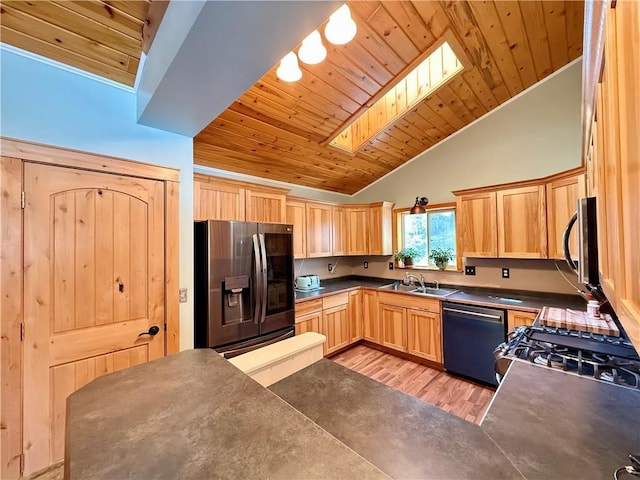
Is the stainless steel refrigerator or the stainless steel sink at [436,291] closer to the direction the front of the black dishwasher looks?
the stainless steel refrigerator

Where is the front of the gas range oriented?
to the viewer's left

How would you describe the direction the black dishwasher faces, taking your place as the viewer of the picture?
facing the viewer and to the left of the viewer

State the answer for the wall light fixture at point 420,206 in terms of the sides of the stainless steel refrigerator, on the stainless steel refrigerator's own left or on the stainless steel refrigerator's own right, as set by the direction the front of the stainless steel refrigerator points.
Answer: on the stainless steel refrigerator's own left

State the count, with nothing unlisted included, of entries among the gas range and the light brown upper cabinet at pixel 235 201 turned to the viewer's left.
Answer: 1

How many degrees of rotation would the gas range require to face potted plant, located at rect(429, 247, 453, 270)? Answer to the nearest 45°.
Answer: approximately 45° to its right

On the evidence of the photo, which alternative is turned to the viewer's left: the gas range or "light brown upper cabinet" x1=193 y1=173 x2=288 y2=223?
the gas range

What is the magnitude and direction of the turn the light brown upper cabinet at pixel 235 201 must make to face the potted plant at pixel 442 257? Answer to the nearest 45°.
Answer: approximately 45° to its left

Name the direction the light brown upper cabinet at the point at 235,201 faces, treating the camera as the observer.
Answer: facing the viewer and to the right of the viewer

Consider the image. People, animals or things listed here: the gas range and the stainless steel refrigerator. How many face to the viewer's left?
1
